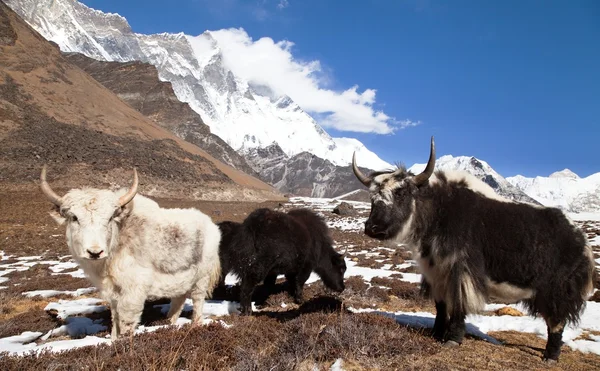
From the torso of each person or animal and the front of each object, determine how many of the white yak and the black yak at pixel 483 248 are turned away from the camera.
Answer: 0

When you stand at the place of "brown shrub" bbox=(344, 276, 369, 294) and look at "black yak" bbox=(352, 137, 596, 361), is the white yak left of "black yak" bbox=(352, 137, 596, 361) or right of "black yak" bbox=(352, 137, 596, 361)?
right

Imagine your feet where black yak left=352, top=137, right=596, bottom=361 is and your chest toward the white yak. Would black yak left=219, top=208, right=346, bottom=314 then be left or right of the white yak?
right

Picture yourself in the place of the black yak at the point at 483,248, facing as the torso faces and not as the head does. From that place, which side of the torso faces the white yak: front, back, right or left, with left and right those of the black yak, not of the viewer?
front

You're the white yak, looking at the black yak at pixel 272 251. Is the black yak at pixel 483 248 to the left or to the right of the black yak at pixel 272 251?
right

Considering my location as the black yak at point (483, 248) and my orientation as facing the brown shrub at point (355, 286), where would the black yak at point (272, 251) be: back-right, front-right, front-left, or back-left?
front-left

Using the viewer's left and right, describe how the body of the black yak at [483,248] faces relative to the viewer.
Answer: facing to the left of the viewer

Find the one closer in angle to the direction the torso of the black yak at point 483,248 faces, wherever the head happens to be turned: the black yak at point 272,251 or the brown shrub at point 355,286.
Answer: the black yak

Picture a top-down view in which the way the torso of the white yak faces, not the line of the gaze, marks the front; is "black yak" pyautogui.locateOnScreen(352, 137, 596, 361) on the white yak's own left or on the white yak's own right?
on the white yak's own left

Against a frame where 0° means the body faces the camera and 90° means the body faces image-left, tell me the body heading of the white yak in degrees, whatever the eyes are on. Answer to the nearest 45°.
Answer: approximately 45°

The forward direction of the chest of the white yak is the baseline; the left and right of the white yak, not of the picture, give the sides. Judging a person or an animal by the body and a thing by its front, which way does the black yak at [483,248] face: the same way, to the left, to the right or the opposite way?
to the right

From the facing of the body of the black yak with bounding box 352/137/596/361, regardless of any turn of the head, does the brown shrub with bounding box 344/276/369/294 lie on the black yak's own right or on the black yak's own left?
on the black yak's own right
